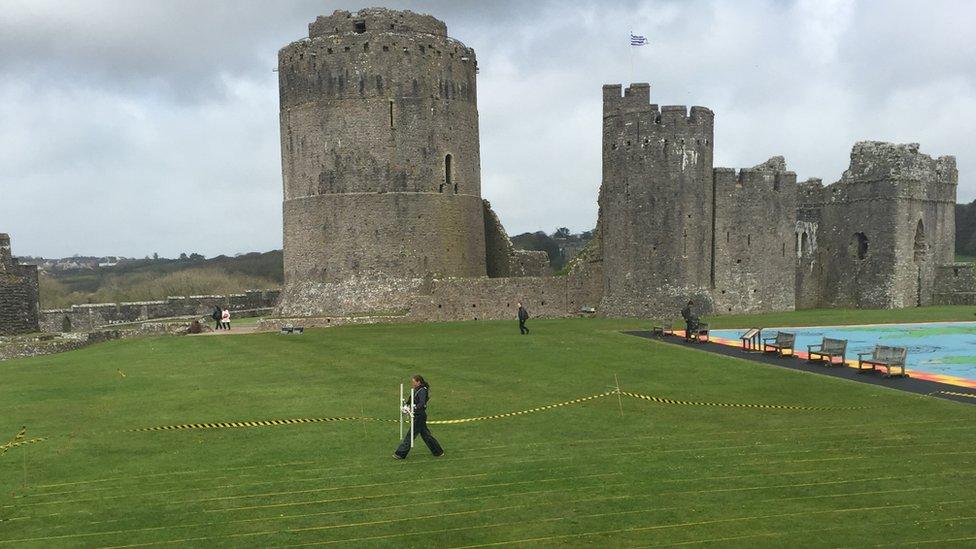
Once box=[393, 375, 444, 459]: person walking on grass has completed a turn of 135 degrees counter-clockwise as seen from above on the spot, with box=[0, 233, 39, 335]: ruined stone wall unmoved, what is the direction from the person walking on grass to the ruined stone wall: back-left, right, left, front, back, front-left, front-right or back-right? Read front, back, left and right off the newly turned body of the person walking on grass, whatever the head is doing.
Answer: back

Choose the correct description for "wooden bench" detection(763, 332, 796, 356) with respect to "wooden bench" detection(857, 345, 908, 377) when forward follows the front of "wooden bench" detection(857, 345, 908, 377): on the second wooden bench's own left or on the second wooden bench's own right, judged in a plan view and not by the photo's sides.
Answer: on the second wooden bench's own right

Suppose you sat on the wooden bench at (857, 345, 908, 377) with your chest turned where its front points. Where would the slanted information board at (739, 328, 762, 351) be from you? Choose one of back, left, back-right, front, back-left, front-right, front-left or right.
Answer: right

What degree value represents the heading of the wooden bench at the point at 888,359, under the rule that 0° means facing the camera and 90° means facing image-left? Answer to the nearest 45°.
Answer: approximately 45°

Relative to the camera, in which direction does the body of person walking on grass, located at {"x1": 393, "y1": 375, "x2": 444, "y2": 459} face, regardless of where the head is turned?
to the viewer's left

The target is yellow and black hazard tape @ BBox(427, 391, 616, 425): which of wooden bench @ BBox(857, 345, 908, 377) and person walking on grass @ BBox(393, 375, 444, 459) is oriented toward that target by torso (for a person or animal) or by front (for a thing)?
the wooden bench

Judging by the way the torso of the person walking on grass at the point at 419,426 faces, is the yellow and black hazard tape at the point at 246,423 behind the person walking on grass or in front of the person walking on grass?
in front

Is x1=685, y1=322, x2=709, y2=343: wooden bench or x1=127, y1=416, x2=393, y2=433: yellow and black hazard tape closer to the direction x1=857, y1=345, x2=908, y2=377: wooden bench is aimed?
the yellow and black hazard tape
